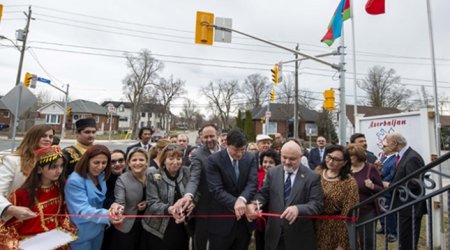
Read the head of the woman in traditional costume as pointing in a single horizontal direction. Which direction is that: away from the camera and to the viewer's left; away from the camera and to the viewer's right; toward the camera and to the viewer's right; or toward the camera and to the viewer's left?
toward the camera and to the viewer's right

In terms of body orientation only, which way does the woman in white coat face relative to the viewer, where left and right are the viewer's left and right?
facing the viewer and to the right of the viewer

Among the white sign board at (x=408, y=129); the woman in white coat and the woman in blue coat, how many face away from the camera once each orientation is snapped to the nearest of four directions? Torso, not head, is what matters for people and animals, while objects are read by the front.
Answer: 0

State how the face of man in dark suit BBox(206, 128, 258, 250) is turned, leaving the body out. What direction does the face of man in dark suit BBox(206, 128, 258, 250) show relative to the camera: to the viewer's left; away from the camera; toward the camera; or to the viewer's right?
toward the camera

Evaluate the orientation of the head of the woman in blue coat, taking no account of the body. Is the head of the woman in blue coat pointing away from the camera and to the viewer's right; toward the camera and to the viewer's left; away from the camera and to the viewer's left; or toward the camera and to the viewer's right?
toward the camera and to the viewer's right

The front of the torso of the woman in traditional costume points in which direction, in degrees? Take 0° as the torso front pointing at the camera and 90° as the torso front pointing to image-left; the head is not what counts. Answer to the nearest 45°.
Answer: approximately 315°

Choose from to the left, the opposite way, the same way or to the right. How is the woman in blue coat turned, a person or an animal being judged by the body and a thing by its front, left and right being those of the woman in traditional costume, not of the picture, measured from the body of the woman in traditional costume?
the same way
